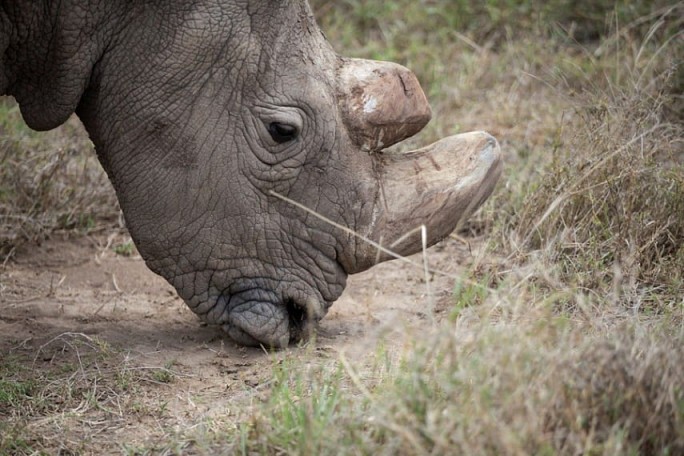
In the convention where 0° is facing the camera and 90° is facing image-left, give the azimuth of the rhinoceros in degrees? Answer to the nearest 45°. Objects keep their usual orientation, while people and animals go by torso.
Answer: approximately 270°
